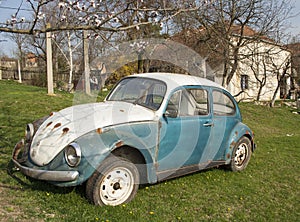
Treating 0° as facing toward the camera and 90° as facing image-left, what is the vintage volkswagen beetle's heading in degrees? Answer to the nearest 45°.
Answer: approximately 45°
